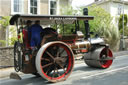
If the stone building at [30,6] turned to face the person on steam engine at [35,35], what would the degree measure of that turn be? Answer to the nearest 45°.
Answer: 0° — it already faces them

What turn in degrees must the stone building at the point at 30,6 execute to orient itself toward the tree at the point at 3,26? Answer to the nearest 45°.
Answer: approximately 45° to its right

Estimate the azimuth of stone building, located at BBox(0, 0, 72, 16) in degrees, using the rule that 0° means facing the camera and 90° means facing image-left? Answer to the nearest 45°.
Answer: approximately 0°
